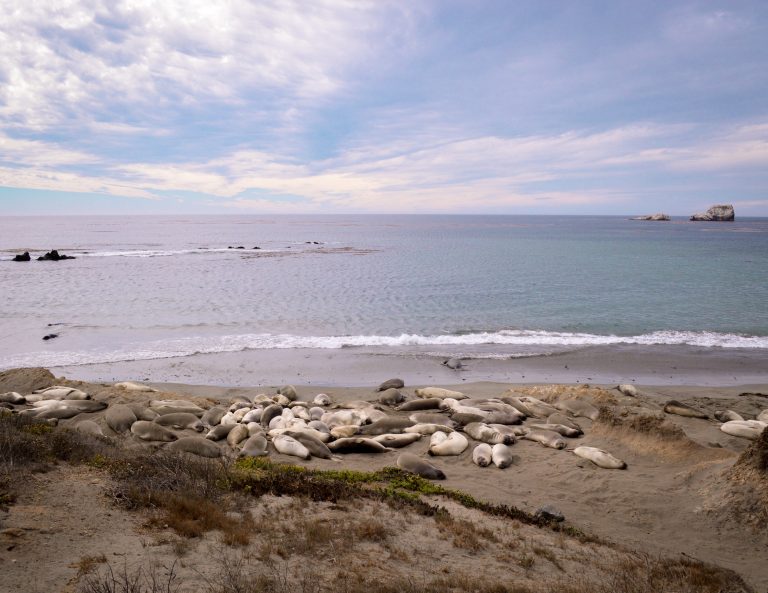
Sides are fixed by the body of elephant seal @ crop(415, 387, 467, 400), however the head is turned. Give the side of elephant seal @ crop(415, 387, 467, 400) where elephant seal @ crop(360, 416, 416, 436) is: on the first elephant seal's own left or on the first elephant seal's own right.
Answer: on the first elephant seal's own left

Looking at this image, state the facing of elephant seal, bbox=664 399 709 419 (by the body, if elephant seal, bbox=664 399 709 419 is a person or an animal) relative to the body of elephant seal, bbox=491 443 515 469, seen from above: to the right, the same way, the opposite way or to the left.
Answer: to the right

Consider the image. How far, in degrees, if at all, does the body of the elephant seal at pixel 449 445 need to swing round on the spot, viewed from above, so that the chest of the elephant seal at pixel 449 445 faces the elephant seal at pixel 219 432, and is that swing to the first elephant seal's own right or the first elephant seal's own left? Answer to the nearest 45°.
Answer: approximately 45° to the first elephant seal's own right

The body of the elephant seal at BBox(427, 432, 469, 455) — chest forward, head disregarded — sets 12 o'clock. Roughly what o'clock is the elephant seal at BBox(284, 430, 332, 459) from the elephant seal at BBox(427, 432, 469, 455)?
the elephant seal at BBox(284, 430, 332, 459) is roughly at 1 o'clock from the elephant seal at BBox(427, 432, 469, 455).

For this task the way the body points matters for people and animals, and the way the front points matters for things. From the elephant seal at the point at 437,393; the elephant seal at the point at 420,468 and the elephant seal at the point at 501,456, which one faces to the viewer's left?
the elephant seal at the point at 437,393

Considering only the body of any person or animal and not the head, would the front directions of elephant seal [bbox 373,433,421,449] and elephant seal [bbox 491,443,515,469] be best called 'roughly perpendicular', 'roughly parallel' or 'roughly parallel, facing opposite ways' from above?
roughly perpendicular

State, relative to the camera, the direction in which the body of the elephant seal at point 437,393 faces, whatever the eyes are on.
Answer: to the viewer's left

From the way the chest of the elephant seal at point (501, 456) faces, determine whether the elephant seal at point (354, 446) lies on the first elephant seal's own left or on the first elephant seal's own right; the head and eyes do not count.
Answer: on the first elephant seal's own right
